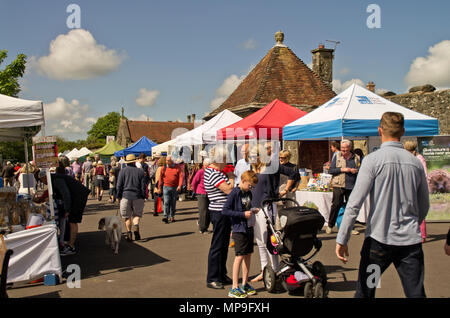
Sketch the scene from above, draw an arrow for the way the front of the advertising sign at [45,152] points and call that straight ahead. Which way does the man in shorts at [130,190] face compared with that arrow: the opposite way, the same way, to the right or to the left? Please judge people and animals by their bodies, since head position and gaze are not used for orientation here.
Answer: the opposite way

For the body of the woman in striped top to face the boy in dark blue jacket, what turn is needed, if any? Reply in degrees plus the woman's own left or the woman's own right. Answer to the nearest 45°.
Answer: approximately 45° to the woman's own right

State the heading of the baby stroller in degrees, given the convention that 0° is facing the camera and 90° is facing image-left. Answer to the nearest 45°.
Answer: approximately 315°

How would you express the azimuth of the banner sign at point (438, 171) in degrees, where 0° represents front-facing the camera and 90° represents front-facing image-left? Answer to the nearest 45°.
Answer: approximately 0°

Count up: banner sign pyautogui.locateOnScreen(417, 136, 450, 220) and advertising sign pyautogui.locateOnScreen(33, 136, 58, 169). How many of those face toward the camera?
2

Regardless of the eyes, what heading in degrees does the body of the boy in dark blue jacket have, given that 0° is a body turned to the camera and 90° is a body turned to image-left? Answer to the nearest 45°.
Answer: approximately 315°

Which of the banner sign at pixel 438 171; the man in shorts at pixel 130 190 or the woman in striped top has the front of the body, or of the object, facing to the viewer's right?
the woman in striped top

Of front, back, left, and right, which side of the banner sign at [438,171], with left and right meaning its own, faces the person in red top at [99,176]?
right

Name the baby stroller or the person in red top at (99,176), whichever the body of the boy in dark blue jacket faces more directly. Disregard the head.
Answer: the baby stroller

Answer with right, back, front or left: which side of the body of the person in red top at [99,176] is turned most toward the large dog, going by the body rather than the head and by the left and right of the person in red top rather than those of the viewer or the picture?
back

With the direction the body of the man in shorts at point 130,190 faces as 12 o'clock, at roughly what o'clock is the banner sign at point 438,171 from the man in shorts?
The banner sign is roughly at 3 o'clock from the man in shorts.

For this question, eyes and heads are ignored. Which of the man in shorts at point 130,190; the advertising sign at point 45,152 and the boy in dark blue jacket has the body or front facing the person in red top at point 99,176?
the man in shorts

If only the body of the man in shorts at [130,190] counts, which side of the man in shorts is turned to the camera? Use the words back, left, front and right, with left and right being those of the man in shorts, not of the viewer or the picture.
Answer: back
